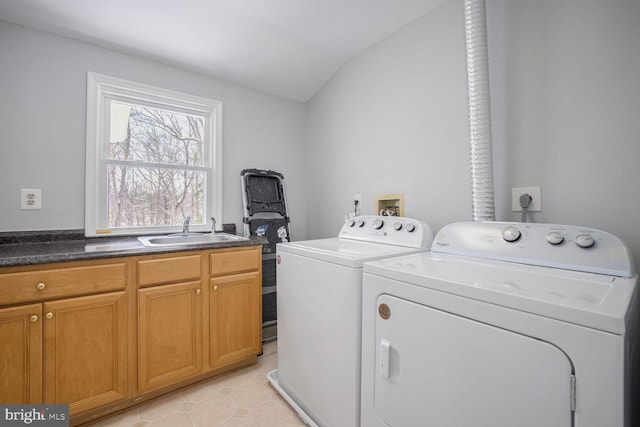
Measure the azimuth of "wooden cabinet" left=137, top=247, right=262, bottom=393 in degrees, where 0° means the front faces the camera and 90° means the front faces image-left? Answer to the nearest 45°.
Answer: approximately 315°

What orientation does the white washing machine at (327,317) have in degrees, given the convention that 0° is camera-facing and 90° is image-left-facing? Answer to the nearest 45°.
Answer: approximately 45°

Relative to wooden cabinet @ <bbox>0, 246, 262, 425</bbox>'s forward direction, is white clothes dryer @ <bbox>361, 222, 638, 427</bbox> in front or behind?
in front

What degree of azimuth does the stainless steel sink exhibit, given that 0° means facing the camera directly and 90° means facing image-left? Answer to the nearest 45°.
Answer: approximately 315°

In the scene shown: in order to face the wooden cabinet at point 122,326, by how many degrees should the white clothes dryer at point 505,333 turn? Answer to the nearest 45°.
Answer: approximately 45° to its right

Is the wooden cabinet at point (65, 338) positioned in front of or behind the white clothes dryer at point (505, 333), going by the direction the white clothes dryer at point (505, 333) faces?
in front

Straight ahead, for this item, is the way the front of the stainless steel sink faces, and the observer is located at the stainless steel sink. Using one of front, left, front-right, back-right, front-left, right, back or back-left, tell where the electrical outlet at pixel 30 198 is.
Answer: back-right

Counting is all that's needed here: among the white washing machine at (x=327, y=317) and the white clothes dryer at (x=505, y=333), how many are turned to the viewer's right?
0

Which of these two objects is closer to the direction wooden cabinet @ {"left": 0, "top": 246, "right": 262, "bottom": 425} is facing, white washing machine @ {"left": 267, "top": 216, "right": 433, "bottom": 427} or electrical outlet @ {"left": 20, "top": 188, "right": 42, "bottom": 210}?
the white washing machine
